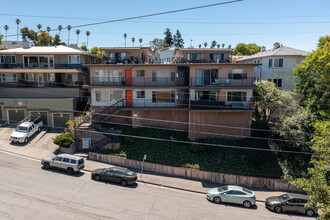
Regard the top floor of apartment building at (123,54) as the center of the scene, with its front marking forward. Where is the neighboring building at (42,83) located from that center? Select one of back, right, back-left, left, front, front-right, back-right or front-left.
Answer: right

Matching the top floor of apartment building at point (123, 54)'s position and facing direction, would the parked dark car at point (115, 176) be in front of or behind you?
in front

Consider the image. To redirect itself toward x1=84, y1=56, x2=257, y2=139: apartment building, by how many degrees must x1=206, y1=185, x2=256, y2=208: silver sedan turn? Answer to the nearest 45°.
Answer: approximately 45° to its right

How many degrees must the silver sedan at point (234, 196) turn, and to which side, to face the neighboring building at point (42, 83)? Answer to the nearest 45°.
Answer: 0° — it already faces it

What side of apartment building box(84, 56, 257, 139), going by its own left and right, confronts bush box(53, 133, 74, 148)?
right

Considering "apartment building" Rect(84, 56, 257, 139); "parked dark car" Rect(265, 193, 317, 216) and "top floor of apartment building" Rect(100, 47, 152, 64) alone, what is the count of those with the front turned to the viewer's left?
1

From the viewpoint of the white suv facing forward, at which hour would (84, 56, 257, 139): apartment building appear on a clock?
The apartment building is roughly at 4 o'clock from the white suv.

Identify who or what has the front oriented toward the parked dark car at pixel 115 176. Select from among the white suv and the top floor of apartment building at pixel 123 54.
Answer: the top floor of apartment building

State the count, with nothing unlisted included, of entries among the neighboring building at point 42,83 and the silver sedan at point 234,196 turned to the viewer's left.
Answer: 1

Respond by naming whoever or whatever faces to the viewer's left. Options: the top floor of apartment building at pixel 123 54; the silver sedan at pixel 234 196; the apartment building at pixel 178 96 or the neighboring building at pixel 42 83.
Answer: the silver sedan

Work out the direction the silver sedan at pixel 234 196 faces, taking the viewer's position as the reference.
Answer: facing to the left of the viewer

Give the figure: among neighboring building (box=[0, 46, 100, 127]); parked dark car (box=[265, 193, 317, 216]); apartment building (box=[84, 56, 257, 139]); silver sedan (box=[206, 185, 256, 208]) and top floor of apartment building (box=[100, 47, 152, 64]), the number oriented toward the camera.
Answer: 3

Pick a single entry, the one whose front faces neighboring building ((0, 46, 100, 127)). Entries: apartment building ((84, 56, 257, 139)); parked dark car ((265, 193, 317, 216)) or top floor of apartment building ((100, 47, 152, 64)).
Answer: the parked dark car

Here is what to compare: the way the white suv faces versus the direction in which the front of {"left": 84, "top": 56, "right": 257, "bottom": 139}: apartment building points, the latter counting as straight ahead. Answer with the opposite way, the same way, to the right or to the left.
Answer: to the right

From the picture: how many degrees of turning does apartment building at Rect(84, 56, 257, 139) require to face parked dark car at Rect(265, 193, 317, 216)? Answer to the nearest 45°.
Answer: approximately 45° to its left

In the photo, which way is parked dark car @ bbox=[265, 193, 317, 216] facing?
to the viewer's left
